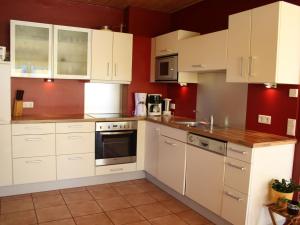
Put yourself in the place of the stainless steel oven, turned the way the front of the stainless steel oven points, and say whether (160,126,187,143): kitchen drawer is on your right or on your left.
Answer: on your left

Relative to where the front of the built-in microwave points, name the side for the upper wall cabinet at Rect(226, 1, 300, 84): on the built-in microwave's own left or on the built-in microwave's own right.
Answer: on the built-in microwave's own left

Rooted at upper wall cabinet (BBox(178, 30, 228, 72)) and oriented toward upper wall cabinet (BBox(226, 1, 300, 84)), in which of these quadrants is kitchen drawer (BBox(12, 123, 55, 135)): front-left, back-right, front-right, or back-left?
back-right

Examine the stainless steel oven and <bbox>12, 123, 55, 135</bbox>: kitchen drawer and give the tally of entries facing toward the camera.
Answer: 2

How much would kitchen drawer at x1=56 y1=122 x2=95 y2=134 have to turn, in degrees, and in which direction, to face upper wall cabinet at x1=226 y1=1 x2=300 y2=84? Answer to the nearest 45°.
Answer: approximately 45° to its left

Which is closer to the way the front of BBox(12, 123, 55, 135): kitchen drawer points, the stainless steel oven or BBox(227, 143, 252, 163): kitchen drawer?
the kitchen drawer
